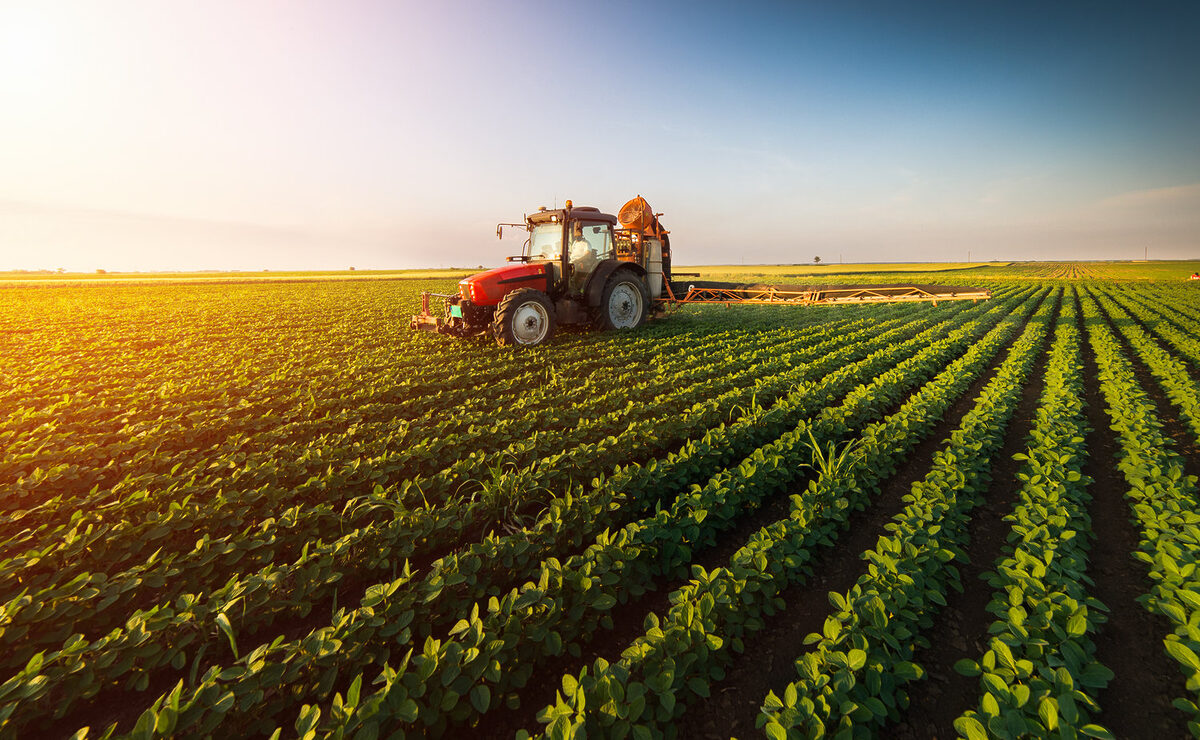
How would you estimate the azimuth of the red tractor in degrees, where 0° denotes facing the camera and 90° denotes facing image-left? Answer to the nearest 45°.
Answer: approximately 45°
